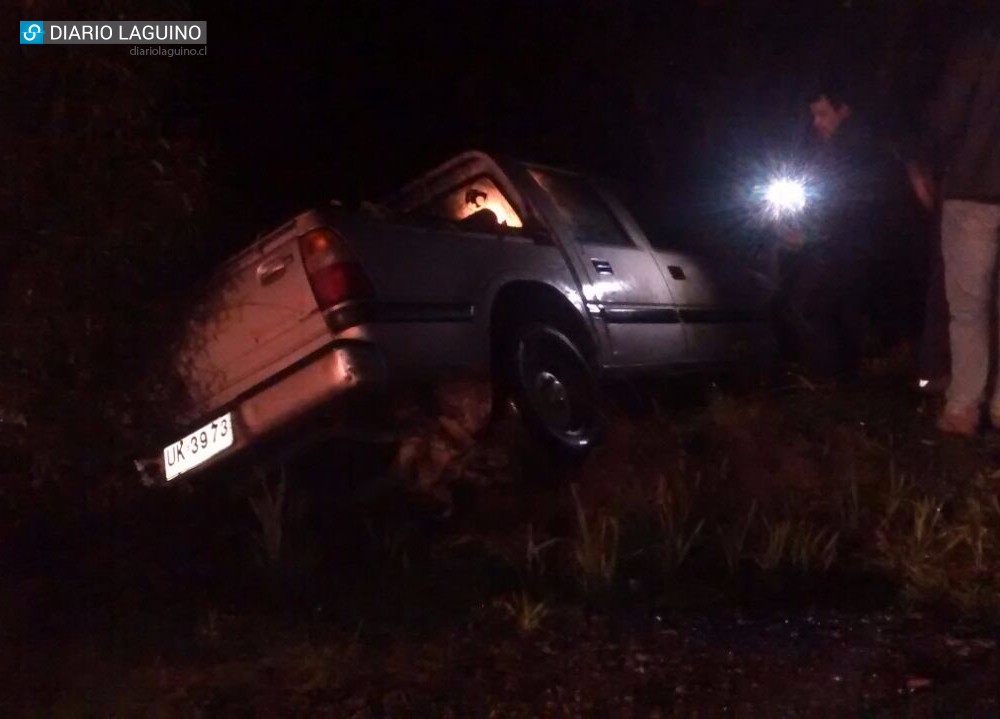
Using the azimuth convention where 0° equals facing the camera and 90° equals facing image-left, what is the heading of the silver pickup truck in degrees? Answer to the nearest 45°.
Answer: approximately 225°

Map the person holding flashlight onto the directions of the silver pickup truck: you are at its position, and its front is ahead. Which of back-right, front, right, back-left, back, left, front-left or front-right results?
front

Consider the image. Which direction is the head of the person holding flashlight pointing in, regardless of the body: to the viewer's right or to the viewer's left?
to the viewer's left

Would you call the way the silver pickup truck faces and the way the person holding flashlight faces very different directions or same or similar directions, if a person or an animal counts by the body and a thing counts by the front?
very different directions

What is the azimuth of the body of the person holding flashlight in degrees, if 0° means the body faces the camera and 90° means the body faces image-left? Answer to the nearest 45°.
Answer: approximately 45°

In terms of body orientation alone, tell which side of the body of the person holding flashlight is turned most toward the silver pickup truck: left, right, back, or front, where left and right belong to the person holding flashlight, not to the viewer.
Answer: front
